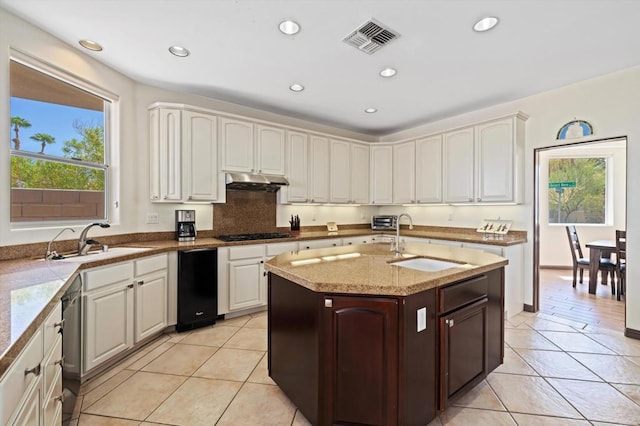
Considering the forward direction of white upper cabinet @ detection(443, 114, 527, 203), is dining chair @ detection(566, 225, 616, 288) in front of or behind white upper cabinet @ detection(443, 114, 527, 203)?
behind

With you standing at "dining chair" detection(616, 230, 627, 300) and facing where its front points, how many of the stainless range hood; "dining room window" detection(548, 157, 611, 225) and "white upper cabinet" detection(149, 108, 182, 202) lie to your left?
2

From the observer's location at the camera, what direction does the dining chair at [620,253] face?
facing away from the viewer and to the left of the viewer

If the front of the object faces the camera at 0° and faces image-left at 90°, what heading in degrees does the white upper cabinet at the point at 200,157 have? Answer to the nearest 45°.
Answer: approximately 315°

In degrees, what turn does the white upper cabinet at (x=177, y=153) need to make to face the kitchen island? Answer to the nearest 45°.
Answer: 0° — it already faces it

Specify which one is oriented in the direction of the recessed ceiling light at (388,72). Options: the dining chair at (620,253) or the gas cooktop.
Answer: the gas cooktop

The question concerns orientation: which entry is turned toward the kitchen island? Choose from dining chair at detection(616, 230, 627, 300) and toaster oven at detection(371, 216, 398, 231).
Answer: the toaster oven

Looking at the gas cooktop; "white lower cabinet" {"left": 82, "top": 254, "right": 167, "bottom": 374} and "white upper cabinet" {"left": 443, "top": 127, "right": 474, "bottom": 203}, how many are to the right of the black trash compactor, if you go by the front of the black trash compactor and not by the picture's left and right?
1

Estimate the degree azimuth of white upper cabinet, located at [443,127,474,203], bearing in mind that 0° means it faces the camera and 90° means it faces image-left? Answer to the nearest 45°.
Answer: approximately 45°
